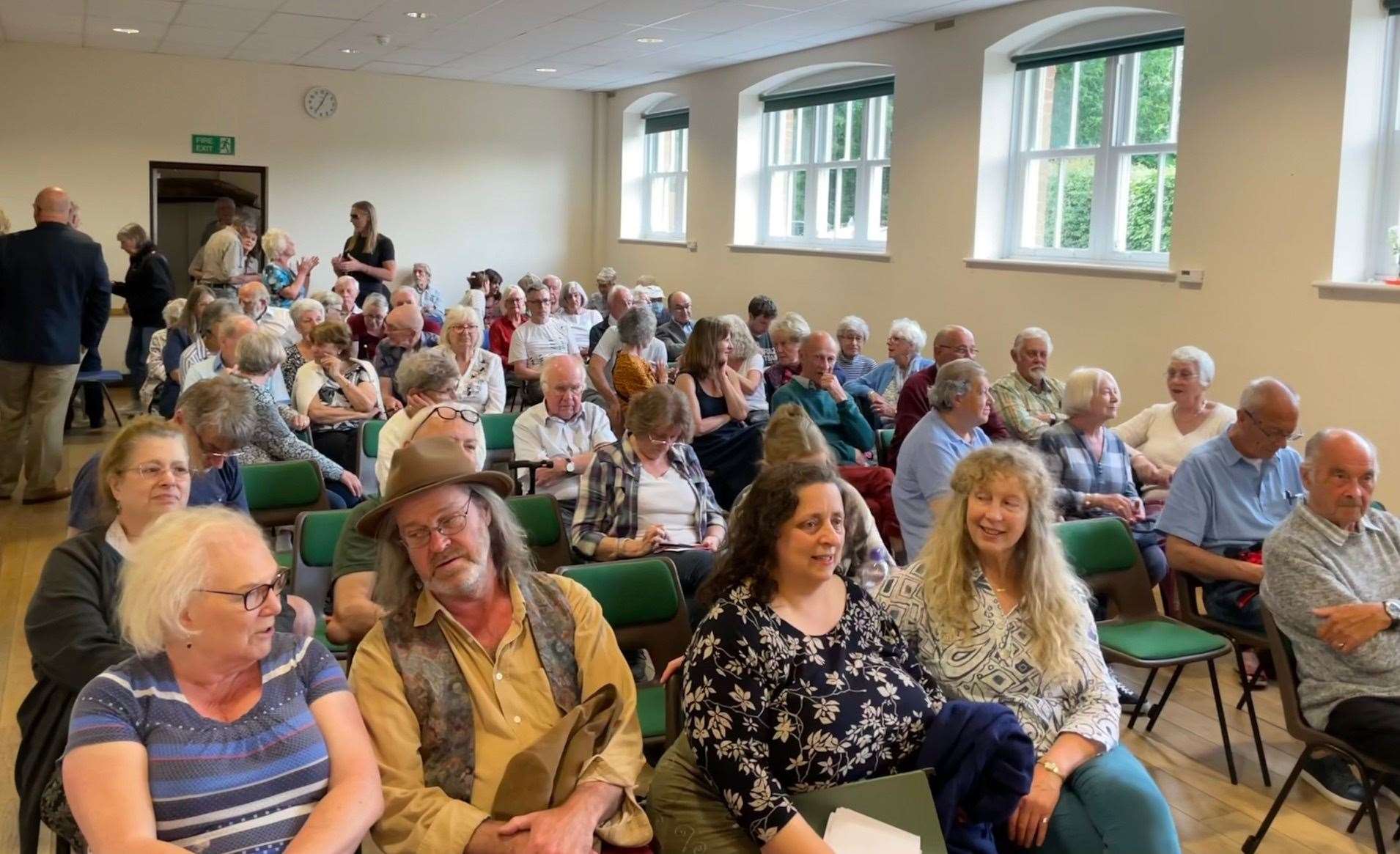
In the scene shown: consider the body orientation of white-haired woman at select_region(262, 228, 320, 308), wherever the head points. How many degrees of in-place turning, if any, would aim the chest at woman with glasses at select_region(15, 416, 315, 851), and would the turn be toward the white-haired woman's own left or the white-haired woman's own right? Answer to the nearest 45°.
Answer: approximately 90° to the white-haired woman's own right

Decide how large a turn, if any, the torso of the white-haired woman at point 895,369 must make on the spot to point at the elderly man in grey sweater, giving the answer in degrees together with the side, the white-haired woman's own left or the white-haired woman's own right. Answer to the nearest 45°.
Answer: approximately 45° to the white-haired woman's own left

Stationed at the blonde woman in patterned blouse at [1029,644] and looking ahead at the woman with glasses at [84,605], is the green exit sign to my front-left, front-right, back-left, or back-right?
front-right

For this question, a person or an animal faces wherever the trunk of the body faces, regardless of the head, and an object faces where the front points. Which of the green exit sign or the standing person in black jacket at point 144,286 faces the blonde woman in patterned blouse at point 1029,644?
the green exit sign

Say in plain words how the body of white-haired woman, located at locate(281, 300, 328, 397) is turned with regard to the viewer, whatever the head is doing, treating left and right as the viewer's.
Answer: facing the viewer and to the right of the viewer

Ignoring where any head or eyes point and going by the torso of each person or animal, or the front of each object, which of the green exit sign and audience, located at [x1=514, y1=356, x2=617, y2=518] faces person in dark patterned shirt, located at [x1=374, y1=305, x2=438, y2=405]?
the green exit sign

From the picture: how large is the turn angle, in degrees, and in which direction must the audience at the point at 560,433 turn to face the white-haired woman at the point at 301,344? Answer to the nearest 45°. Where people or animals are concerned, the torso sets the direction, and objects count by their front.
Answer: approximately 135° to their right

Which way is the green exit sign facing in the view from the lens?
facing the viewer

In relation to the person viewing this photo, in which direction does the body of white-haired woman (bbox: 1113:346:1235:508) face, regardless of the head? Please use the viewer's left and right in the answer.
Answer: facing the viewer and to the left of the viewer

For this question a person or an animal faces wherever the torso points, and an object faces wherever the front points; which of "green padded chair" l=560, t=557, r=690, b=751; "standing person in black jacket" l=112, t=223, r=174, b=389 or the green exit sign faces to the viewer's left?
the standing person in black jacket

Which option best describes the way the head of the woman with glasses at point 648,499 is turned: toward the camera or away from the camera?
toward the camera

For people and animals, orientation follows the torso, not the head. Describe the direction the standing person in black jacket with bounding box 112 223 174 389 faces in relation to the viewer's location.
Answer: facing to the left of the viewer

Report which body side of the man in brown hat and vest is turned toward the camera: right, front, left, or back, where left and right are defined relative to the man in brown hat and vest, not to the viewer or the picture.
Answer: front

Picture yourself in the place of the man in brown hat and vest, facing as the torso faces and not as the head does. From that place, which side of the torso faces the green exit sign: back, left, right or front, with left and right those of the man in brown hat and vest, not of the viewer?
back

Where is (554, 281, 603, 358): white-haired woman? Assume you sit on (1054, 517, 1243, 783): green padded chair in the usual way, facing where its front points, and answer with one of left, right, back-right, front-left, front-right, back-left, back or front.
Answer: back

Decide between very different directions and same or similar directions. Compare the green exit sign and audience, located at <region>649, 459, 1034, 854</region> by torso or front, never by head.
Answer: same or similar directions

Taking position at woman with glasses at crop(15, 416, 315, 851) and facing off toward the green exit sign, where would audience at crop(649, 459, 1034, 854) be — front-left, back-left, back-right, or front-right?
back-right

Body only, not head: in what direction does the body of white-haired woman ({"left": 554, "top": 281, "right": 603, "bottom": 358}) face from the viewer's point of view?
toward the camera

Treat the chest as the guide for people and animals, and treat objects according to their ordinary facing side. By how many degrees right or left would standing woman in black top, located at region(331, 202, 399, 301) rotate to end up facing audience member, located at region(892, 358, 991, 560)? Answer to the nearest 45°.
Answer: approximately 45° to their left

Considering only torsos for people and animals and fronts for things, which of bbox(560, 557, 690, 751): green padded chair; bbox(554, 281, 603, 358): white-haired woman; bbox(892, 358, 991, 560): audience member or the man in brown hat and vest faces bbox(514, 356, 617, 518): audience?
the white-haired woman
